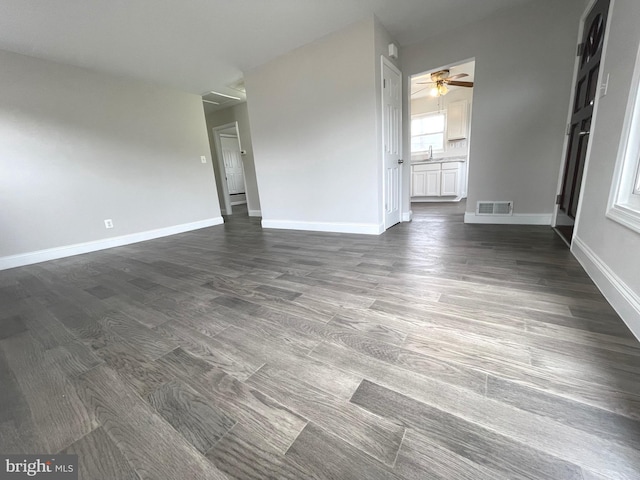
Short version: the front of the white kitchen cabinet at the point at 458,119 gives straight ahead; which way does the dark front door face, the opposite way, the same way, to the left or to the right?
to the right

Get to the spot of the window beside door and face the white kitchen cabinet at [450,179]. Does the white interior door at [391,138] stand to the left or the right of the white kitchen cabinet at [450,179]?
left

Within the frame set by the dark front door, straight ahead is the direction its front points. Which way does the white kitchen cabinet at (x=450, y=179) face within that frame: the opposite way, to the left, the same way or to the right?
to the left

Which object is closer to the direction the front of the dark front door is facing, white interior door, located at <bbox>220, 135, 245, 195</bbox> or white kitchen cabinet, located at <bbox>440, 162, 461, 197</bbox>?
the white interior door

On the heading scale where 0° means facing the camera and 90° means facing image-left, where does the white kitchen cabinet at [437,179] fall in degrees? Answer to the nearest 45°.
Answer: approximately 0°

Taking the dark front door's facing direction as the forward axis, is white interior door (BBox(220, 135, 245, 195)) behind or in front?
in front

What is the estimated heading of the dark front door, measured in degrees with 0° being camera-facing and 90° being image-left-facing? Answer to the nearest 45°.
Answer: approximately 90°

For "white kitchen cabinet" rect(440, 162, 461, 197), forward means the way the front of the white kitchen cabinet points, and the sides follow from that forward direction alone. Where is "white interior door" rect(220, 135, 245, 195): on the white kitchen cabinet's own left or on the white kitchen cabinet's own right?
on the white kitchen cabinet's own right

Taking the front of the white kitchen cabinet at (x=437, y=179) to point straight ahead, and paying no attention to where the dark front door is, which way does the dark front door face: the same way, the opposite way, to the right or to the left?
to the right

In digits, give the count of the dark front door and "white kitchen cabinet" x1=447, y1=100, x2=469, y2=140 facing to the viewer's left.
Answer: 1
